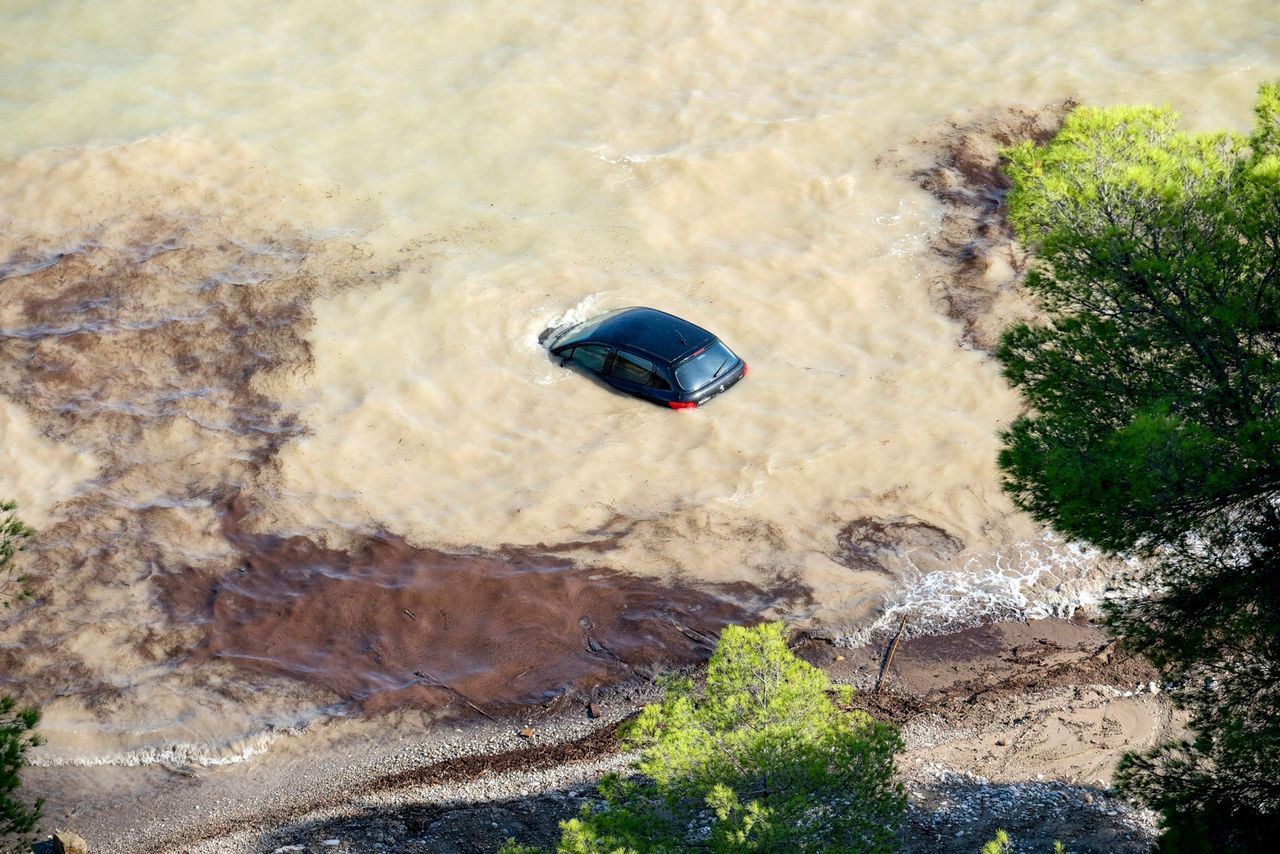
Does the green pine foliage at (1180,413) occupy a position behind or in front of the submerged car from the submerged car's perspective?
behind

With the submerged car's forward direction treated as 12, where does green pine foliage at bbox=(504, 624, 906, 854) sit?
The green pine foliage is roughly at 7 o'clock from the submerged car.

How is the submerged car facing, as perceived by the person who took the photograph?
facing away from the viewer and to the left of the viewer

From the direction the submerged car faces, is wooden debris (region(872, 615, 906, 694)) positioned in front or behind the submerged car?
behind
